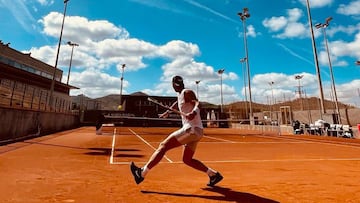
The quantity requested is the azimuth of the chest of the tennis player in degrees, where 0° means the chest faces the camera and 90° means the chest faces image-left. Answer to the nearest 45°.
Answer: approximately 90°

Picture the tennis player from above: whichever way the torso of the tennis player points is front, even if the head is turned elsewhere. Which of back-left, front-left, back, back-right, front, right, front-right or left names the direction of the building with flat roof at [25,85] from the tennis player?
front-right
